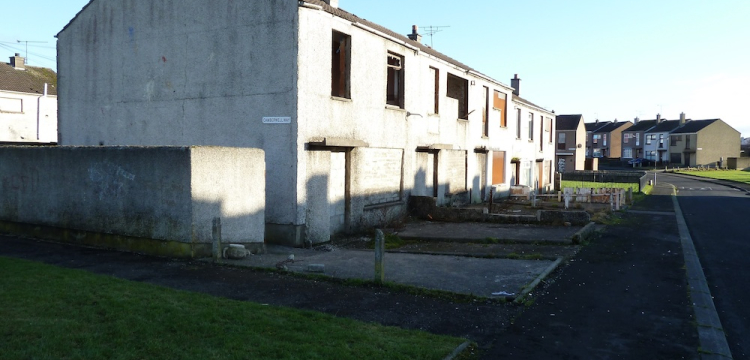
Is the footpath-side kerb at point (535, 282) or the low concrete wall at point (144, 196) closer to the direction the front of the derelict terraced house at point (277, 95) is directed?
the footpath-side kerb

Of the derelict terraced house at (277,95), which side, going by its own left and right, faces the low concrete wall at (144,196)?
right

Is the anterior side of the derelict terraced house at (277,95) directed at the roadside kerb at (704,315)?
yes

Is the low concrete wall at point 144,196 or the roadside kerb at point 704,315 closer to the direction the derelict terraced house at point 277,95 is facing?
the roadside kerb

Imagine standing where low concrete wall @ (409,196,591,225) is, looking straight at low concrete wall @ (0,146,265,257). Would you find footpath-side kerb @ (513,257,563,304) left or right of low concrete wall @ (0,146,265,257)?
left

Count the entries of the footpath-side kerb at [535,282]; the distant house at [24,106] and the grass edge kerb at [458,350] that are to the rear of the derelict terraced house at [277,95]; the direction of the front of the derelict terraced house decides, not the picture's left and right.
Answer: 1

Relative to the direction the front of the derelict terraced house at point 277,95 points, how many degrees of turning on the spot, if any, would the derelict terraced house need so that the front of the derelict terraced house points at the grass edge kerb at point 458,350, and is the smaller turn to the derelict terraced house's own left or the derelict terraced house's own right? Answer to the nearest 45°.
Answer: approximately 45° to the derelict terraced house's own right

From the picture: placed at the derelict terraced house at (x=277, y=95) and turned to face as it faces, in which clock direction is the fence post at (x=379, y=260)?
The fence post is roughly at 1 o'clock from the derelict terraced house.

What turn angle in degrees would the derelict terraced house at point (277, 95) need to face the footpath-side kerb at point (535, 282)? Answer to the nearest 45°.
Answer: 0° — it already faces it

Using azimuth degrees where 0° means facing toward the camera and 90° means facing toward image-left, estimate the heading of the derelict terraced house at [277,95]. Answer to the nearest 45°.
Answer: approximately 315°

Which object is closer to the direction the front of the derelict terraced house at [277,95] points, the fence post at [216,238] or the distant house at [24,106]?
the fence post

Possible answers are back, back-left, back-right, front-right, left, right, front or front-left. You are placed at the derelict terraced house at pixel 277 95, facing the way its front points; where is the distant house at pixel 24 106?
back

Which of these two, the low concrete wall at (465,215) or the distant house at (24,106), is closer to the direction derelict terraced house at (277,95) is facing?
the low concrete wall

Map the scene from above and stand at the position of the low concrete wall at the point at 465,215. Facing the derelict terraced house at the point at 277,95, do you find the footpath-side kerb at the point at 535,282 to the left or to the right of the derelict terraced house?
left
